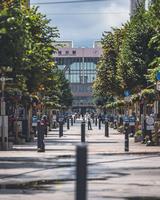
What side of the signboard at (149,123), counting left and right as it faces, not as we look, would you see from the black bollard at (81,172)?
front

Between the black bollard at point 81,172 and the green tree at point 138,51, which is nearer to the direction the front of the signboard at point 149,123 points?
the black bollard

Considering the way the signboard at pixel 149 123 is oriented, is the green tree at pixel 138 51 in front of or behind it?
behind

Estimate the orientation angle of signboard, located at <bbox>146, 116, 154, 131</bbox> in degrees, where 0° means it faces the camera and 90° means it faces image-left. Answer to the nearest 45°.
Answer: approximately 0°
